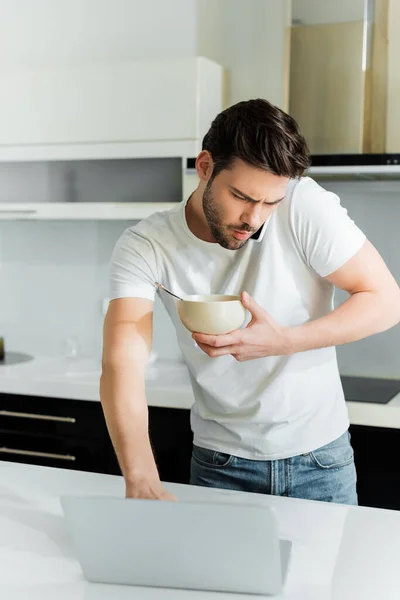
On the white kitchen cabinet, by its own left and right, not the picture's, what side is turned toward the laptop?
front

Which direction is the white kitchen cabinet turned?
toward the camera

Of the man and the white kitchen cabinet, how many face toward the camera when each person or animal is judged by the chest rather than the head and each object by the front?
2

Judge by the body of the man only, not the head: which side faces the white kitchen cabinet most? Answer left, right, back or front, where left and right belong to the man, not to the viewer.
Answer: back

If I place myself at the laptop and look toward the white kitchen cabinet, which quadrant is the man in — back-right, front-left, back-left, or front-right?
front-right

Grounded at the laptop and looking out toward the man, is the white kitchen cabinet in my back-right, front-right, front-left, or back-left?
front-left

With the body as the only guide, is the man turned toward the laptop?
yes

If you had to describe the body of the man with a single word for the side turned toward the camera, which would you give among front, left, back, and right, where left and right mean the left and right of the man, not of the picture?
front

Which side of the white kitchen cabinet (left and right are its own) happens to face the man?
front

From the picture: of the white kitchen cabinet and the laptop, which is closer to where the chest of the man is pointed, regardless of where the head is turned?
the laptop

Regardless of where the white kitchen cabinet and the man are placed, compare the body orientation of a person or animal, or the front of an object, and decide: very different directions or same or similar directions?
same or similar directions
